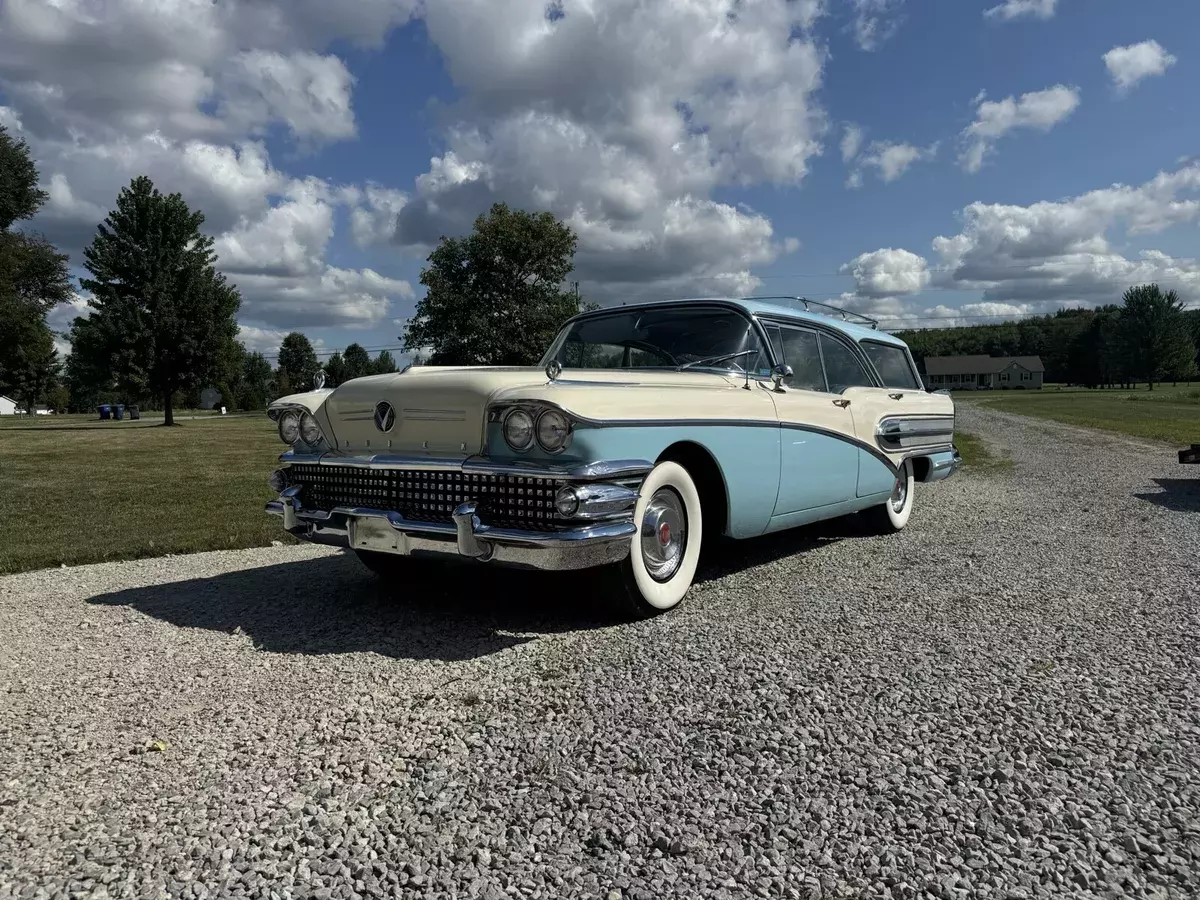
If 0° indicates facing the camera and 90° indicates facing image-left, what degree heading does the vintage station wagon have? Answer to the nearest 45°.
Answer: approximately 45°

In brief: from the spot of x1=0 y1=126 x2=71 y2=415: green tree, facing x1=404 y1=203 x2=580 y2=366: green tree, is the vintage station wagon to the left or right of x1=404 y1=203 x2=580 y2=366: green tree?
right

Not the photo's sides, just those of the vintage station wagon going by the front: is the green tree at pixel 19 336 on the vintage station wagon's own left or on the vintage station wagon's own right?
on the vintage station wagon's own right

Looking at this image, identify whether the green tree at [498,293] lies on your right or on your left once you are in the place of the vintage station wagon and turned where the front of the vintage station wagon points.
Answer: on your right

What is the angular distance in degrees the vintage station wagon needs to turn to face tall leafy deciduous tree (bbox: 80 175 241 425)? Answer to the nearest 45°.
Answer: approximately 90° to its right

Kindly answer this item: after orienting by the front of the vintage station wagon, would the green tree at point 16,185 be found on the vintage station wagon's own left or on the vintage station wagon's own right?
on the vintage station wagon's own right
